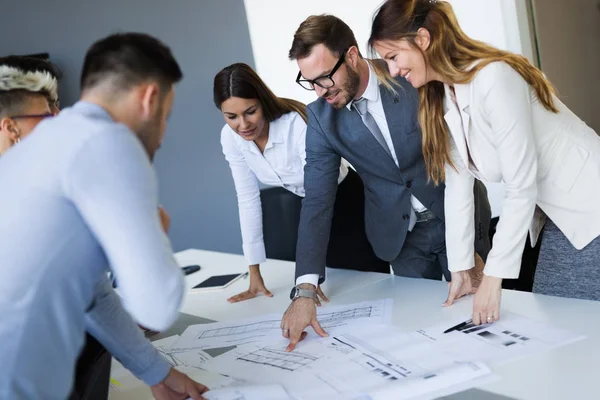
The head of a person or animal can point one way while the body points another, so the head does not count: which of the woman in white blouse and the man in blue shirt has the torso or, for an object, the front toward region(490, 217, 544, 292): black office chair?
the man in blue shirt

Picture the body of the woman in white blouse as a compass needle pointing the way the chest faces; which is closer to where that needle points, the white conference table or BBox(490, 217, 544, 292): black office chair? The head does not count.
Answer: the white conference table

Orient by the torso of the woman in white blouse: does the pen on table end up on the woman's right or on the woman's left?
on the woman's left

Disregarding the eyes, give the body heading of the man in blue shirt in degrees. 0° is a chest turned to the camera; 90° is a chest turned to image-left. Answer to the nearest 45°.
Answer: approximately 225°

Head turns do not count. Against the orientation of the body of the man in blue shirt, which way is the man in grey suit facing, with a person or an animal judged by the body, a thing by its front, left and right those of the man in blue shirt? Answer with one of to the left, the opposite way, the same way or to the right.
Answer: the opposite way

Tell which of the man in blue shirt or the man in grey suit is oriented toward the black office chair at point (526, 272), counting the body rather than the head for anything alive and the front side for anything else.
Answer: the man in blue shirt

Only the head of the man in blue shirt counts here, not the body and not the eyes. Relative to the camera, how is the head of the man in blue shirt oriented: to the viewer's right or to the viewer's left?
to the viewer's right
